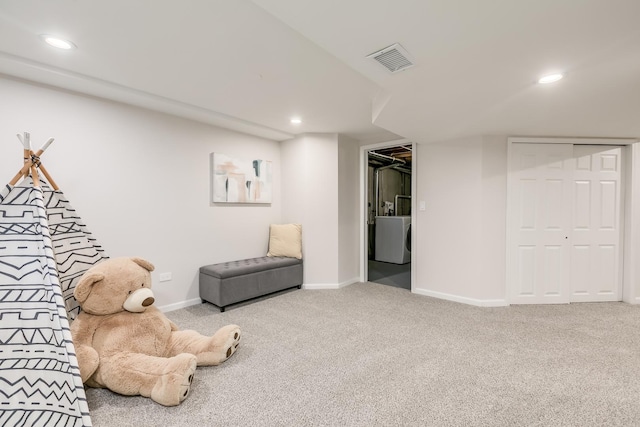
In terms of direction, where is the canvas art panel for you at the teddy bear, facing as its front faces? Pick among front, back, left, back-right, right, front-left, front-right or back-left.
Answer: left

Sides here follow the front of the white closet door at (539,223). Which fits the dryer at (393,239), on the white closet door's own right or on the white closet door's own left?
on the white closet door's own right

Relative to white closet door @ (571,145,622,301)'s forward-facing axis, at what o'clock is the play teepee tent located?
The play teepee tent is roughly at 1 o'clock from the white closet door.

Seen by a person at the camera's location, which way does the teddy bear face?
facing the viewer and to the right of the viewer

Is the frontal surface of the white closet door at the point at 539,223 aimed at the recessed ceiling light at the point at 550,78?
yes

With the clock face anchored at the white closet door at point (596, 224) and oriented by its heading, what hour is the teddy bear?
The teddy bear is roughly at 1 o'clock from the white closet door.

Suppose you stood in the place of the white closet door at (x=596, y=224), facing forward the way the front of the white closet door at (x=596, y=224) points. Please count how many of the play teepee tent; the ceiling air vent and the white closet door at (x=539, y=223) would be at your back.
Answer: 0

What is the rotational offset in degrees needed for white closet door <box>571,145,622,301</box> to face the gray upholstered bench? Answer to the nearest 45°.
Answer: approximately 45° to its right

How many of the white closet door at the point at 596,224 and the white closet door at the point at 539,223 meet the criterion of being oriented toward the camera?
2

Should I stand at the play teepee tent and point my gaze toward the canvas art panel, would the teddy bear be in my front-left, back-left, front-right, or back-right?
front-right

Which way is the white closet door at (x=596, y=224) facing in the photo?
toward the camera

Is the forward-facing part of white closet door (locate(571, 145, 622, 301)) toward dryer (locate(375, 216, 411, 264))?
no

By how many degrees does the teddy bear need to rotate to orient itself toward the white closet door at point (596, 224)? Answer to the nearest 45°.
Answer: approximately 45° to its left

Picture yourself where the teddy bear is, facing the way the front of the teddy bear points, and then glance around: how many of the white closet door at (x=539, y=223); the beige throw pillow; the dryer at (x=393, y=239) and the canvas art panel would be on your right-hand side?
0

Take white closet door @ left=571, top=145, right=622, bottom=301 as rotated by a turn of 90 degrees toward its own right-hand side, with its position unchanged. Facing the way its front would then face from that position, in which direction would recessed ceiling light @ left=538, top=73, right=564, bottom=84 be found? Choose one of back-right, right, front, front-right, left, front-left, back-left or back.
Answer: left

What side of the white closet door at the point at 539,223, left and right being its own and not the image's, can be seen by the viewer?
front

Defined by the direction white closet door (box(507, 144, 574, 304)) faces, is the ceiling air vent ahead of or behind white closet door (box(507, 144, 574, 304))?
ahead

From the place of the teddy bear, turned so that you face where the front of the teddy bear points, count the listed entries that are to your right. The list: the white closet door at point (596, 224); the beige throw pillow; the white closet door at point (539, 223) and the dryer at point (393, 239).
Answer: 0
